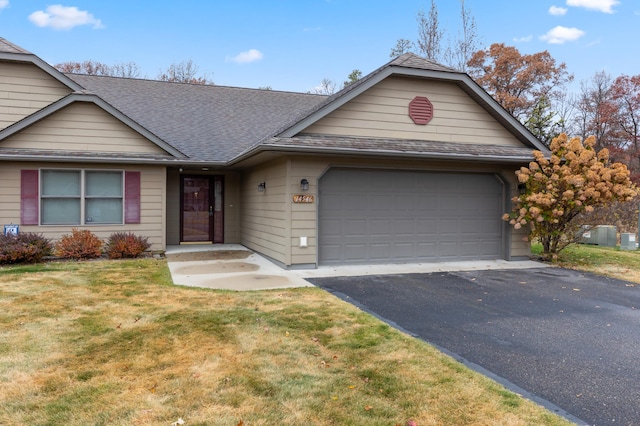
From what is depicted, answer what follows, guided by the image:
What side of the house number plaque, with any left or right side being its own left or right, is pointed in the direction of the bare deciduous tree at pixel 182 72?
back

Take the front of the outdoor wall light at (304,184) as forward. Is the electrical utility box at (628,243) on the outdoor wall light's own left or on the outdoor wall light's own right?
on the outdoor wall light's own left

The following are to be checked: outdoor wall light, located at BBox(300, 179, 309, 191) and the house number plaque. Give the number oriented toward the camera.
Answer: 2

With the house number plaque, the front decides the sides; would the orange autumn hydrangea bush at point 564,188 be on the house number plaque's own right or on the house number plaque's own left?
on the house number plaque's own left

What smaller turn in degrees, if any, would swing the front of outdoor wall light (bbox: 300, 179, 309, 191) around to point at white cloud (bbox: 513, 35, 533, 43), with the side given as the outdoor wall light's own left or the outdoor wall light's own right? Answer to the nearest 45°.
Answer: approximately 135° to the outdoor wall light's own left

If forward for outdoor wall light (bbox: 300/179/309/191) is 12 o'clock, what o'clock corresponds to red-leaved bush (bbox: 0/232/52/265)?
The red-leaved bush is roughly at 3 o'clock from the outdoor wall light.

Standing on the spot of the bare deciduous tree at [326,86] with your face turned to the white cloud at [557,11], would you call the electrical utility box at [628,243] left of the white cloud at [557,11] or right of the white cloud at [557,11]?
right

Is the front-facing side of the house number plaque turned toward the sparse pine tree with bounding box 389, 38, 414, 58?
no

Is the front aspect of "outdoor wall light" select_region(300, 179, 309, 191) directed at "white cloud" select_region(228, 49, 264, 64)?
no

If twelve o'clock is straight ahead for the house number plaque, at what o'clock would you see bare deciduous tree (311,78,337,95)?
The bare deciduous tree is roughly at 6 o'clock from the house number plaque.

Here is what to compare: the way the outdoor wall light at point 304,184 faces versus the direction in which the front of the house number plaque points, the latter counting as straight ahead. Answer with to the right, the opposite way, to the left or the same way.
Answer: the same way

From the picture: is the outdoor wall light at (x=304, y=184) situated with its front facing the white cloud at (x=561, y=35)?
no

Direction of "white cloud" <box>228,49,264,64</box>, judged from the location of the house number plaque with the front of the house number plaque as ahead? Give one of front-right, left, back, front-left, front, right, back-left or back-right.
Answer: back

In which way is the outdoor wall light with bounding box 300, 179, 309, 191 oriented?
toward the camera

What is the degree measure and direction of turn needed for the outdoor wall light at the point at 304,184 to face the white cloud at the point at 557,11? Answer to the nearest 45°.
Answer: approximately 135° to its left

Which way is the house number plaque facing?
toward the camera
